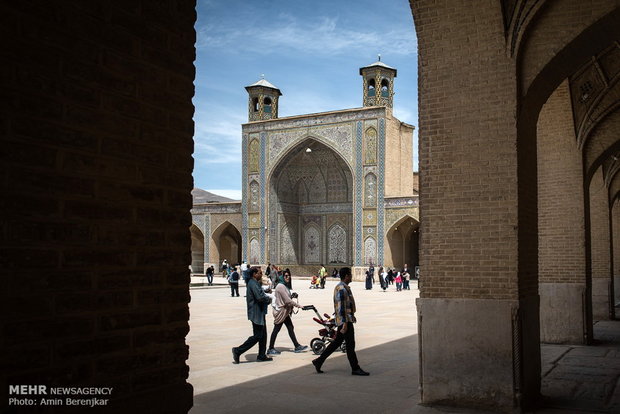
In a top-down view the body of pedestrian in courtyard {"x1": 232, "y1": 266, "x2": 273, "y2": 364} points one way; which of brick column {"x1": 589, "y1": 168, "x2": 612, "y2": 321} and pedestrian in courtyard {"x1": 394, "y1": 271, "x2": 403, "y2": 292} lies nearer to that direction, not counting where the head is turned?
the brick column

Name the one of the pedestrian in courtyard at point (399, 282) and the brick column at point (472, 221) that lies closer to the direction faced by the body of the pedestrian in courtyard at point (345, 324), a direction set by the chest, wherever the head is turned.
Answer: the brick column

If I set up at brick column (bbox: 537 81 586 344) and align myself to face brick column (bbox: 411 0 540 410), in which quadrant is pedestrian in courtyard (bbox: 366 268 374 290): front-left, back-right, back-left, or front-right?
back-right

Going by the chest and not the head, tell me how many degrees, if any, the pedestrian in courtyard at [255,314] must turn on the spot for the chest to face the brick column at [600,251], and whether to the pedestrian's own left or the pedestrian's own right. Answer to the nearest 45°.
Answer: approximately 45° to the pedestrian's own left
